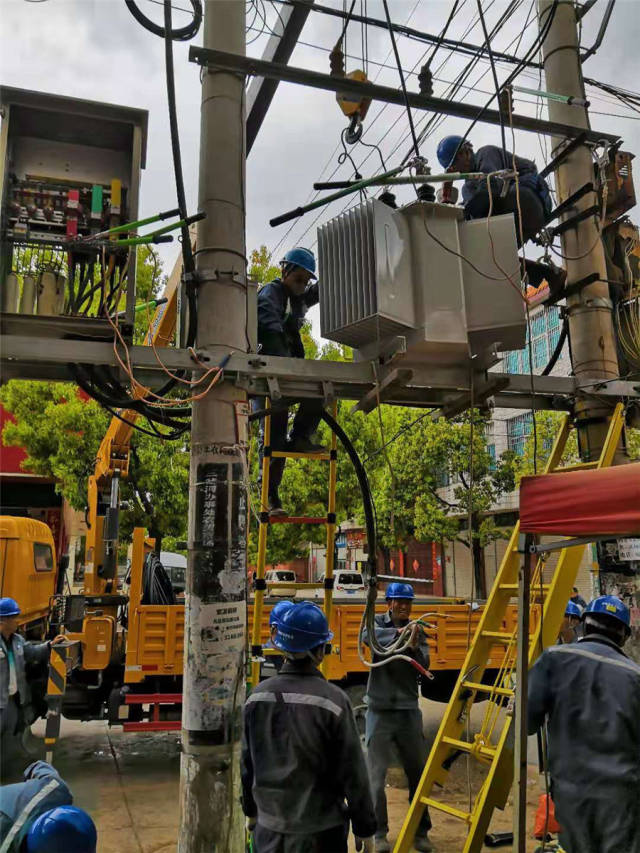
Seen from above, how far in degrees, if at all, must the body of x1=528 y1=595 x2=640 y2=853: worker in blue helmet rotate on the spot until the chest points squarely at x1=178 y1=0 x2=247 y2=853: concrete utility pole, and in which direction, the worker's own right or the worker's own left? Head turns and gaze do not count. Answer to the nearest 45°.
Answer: approximately 90° to the worker's own left

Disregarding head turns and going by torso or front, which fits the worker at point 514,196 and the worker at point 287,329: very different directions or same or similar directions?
very different directions

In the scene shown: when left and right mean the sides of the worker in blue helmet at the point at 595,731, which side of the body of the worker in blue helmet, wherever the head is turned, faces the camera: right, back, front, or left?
back

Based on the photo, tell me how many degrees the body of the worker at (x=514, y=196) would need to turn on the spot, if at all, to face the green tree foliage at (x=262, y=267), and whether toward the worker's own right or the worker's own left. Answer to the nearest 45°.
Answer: approximately 45° to the worker's own right

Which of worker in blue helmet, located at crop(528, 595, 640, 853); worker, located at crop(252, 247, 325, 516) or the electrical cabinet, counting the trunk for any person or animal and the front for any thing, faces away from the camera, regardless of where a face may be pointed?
the worker in blue helmet

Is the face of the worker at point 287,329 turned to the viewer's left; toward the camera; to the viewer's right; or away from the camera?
to the viewer's right

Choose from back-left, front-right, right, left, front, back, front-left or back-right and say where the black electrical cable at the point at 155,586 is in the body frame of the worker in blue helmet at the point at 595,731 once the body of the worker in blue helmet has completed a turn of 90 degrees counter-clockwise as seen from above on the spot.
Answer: front-right

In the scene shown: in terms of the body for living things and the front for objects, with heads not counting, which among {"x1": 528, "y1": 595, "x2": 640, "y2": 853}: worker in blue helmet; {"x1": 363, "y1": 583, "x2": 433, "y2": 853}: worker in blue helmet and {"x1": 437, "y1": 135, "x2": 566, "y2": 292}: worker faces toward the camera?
{"x1": 363, "y1": 583, "x2": 433, "y2": 853}: worker in blue helmet

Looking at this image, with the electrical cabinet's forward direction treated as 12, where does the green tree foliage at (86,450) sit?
The green tree foliage is roughly at 6 o'clock from the electrical cabinet.

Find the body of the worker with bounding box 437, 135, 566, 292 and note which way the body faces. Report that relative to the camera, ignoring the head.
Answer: to the viewer's left
